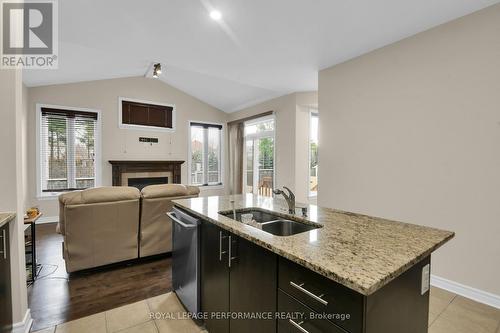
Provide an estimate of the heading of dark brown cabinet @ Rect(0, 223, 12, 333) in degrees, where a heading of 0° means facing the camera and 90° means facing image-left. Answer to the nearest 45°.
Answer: approximately 315°

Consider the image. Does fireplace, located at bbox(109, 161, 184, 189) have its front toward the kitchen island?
yes

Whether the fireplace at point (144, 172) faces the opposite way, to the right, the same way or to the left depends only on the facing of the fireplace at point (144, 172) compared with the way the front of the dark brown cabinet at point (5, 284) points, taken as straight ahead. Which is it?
to the right

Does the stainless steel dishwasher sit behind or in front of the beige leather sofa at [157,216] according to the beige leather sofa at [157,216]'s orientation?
behind

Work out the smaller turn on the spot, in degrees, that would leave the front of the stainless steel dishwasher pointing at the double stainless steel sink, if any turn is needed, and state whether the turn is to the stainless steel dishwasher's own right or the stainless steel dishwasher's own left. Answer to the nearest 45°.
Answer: approximately 90° to the stainless steel dishwasher's own left

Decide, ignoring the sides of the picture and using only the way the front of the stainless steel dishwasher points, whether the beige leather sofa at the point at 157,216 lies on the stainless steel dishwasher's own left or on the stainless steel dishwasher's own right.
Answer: on the stainless steel dishwasher's own right

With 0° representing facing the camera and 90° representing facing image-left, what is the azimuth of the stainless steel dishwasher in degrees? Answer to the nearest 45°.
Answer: approximately 45°

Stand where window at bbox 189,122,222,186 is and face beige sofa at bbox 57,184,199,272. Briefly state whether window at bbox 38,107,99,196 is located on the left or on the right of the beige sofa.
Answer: right

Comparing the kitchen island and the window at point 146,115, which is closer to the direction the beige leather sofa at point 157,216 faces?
the window

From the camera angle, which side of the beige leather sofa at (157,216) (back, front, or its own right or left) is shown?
back
